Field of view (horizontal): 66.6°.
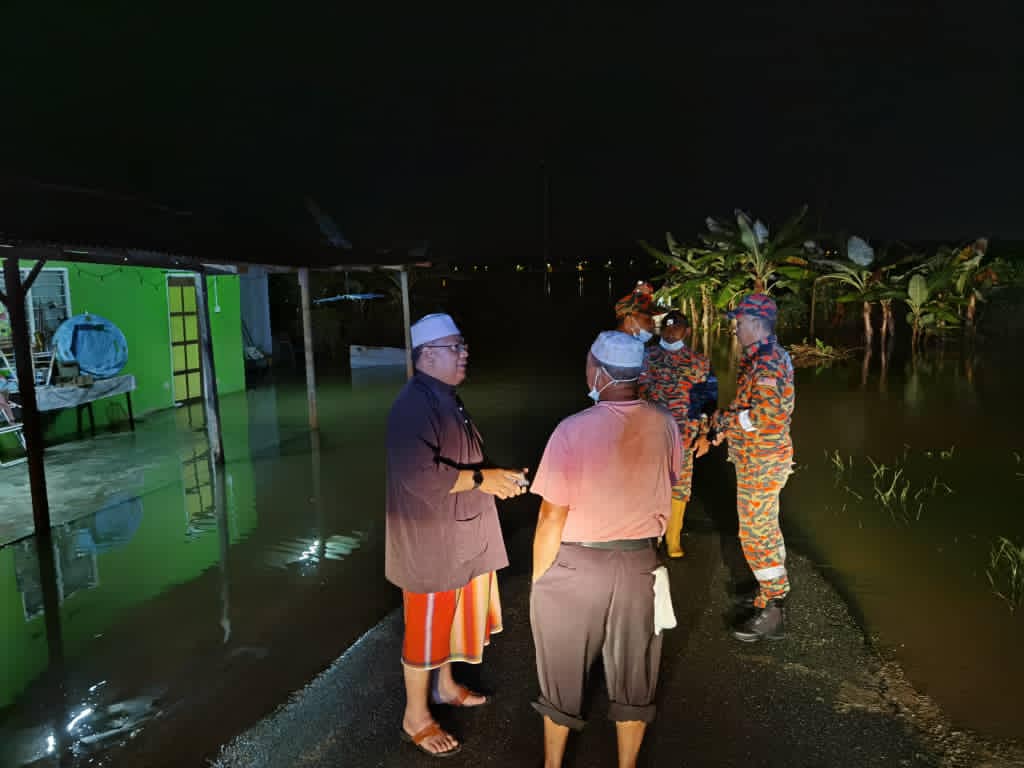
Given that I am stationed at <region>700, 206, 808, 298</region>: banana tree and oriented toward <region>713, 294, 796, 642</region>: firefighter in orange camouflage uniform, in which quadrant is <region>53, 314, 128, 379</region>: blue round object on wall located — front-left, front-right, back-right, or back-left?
front-right

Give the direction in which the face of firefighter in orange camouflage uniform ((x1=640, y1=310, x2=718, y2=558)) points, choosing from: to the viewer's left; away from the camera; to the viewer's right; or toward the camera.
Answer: toward the camera

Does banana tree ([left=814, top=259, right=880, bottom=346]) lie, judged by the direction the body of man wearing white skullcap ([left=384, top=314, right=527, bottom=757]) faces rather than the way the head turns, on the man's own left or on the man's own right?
on the man's own left

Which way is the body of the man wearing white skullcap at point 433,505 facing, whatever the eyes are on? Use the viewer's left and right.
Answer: facing to the right of the viewer

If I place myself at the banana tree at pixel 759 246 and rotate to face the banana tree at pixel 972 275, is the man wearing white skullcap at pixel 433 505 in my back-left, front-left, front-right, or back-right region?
back-right

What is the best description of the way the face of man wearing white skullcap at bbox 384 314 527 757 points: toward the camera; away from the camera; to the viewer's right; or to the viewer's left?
to the viewer's right

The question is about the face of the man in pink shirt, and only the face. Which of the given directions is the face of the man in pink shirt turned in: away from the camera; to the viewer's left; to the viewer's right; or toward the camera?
away from the camera

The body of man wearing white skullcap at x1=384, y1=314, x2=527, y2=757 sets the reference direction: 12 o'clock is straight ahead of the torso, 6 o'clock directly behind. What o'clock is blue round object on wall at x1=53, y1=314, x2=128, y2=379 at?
The blue round object on wall is roughly at 8 o'clock from the man wearing white skullcap.

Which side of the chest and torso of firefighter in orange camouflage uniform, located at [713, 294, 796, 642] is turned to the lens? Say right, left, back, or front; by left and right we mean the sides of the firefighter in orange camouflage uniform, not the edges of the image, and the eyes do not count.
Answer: left

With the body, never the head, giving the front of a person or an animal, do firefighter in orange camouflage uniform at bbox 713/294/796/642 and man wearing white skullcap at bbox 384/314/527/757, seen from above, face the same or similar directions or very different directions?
very different directions

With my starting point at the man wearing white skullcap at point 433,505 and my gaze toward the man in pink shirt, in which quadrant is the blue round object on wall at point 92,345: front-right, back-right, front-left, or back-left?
back-left

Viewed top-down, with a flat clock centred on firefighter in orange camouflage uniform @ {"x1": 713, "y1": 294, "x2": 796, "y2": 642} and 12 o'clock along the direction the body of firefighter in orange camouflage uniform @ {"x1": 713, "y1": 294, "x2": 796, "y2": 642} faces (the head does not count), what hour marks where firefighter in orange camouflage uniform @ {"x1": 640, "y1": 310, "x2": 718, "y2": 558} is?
firefighter in orange camouflage uniform @ {"x1": 640, "y1": 310, "x2": 718, "y2": 558} is roughly at 2 o'clock from firefighter in orange camouflage uniform @ {"x1": 713, "y1": 294, "x2": 796, "y2": 642}.

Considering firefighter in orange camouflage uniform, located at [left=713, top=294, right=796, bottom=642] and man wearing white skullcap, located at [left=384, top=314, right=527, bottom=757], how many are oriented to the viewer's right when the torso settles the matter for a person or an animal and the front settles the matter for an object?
1

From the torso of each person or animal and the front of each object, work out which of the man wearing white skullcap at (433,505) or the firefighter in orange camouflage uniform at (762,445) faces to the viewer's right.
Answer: the man wearing white skullcap
